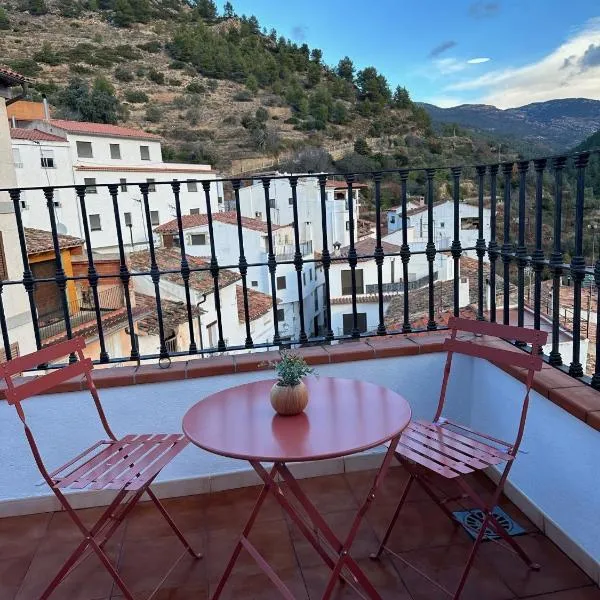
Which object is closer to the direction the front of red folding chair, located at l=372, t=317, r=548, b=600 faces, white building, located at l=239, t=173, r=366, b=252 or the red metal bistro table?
the red metal bistro table

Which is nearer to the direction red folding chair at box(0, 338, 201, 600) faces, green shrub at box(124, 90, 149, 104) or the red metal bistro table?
the red metal bistro table

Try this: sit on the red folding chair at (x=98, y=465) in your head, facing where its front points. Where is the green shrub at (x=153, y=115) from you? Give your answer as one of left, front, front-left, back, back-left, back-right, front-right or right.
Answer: back-left

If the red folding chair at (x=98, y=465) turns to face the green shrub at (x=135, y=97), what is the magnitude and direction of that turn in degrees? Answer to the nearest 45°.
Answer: approximately 135° to its left

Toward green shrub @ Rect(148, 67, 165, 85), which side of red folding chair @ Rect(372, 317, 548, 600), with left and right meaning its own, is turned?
right

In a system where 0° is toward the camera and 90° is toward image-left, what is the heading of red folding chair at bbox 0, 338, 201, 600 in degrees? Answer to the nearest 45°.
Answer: approximately 315°

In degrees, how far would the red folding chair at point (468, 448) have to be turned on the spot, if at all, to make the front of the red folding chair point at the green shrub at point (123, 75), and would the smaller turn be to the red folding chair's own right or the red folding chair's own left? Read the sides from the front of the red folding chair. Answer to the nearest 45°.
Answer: approximately 90° to the red folding chair's own right

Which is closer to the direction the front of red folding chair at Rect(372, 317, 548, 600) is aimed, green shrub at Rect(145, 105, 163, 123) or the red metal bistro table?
the red metal bistro table

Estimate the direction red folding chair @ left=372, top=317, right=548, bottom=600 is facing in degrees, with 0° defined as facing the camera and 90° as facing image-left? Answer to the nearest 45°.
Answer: approximately 45°

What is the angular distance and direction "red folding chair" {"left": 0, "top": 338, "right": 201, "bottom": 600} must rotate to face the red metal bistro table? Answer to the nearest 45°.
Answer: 0° — it already faces it

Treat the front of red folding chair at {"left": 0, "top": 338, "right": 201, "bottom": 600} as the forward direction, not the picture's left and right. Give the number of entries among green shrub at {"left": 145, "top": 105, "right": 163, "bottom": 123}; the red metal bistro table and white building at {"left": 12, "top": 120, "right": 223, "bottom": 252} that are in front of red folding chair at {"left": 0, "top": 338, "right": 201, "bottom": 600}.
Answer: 1
